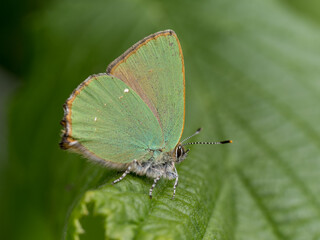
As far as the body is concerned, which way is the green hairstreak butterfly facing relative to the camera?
to the viewer's right
